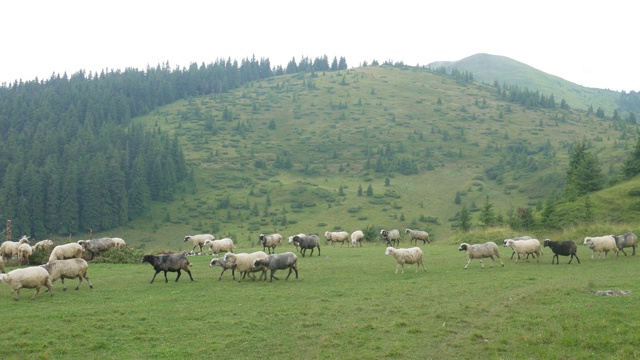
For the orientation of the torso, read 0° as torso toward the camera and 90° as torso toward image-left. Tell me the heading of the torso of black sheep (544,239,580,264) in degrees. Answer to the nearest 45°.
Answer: approximately 90°

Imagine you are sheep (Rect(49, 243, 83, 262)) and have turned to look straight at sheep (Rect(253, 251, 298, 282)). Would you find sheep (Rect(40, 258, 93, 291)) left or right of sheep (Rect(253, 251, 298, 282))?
right

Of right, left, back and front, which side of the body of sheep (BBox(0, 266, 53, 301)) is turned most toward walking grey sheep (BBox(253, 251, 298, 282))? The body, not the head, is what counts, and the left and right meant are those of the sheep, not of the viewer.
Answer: back

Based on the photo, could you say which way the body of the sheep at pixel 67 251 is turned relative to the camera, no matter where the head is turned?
to the viewer's left

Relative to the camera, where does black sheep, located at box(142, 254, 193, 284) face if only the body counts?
to the viewer's left

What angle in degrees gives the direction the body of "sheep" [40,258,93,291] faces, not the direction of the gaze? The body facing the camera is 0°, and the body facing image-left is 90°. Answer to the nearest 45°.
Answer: approximately 90°

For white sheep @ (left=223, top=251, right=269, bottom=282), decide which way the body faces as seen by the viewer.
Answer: to the viewer's left

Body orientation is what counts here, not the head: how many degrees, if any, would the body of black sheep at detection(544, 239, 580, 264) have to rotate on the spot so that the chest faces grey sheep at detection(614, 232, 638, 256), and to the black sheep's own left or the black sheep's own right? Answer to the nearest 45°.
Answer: approximately 135° to the black sheep's own right

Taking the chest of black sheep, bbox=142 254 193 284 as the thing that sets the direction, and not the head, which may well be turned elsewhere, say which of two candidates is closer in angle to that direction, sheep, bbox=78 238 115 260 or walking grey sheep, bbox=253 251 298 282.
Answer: the sheep

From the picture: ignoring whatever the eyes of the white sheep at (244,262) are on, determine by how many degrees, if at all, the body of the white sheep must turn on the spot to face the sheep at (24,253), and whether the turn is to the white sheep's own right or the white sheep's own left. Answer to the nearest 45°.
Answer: approximately 45° to the white sheep's own right
